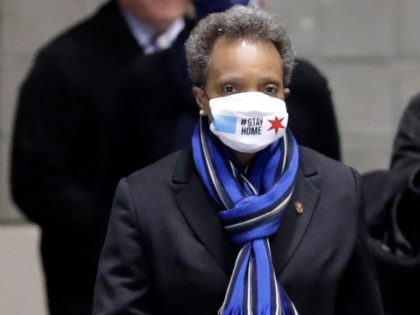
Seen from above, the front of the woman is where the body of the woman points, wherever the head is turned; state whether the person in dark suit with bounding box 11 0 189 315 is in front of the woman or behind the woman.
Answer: behind

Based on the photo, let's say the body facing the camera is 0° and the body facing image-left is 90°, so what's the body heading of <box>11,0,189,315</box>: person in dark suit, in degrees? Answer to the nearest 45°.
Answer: approximately 315°

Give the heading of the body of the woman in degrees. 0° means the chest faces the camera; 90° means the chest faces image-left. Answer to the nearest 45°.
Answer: approximately 0°
